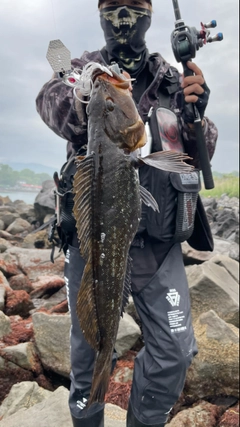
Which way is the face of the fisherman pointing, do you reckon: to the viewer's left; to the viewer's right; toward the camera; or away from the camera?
toward the camera

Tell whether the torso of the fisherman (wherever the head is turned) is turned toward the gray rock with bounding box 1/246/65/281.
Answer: no

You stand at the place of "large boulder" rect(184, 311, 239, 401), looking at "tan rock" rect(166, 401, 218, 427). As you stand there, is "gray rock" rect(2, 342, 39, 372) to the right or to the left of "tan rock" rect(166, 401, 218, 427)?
right

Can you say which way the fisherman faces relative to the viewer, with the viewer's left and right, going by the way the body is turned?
facing the viewer

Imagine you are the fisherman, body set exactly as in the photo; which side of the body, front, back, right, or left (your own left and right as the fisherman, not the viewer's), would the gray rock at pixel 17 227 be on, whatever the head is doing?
back

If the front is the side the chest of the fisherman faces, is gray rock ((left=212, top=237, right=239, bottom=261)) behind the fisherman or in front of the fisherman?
behind

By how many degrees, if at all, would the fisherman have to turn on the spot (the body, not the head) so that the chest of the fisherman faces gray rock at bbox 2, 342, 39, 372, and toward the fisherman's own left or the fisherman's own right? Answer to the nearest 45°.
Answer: approximately 135° to the fisherman's own right
